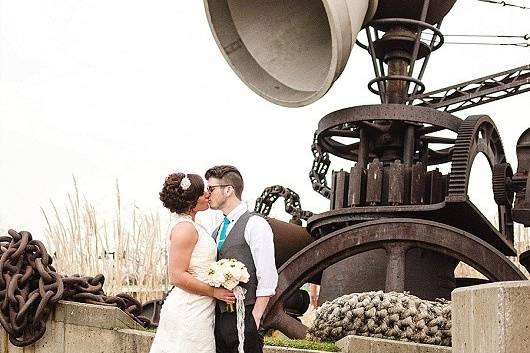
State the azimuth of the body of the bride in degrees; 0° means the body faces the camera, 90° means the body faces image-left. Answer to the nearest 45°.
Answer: approximately 270°

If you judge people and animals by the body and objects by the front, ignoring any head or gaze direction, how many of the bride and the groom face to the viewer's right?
1

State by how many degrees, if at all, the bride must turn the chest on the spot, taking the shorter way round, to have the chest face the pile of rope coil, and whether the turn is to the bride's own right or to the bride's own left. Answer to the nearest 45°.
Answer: approximately 45° to the bride's own left

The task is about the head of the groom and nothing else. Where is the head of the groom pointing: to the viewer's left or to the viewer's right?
to the viewer's left

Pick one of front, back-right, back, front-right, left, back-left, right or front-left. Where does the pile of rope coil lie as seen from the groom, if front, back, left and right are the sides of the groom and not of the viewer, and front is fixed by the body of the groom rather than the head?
back

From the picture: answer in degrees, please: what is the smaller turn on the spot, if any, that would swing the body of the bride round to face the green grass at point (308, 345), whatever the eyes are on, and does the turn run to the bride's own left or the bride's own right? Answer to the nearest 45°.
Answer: approximately 45° to the bride's own left

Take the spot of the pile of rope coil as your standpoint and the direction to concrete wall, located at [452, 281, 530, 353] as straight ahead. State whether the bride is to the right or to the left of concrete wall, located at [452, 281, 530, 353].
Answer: right
